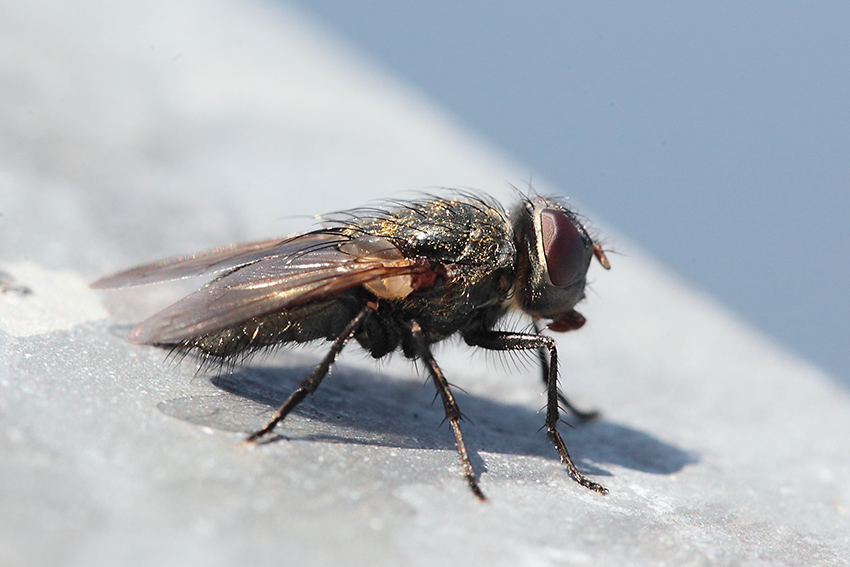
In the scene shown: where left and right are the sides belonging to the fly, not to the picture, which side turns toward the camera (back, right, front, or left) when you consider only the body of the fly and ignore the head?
right
